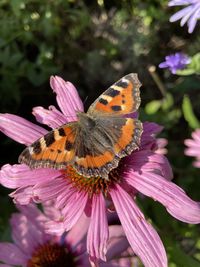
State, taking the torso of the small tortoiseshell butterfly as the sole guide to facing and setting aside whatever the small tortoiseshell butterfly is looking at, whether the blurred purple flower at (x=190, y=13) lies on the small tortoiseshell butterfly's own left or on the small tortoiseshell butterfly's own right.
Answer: on the small tortoiseshell butterfly's own right

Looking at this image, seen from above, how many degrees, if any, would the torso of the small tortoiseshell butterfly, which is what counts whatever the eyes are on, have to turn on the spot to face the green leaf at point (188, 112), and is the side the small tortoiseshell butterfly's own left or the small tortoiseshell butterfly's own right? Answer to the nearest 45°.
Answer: approximately 90° to the small tortoiseshell butterfly's own right

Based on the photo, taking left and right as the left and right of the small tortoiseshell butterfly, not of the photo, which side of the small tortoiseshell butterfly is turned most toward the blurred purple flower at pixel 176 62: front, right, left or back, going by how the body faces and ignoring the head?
right

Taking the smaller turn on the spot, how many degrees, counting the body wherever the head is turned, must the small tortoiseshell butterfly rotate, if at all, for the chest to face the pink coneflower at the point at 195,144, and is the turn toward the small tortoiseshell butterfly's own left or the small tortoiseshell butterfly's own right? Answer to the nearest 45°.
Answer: approximately 90° to the small tortoiseshell butterfly's own right

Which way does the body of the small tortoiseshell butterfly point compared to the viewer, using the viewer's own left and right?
facing away from the viewer and to the left of the viewer
